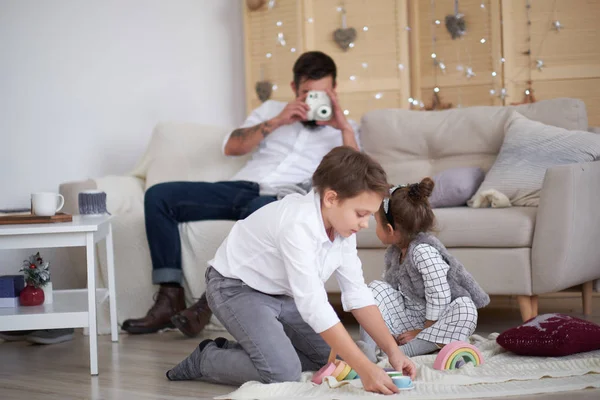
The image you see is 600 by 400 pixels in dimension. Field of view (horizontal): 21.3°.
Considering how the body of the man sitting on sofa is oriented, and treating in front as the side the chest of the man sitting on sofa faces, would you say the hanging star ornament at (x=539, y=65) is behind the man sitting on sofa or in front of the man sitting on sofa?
behind

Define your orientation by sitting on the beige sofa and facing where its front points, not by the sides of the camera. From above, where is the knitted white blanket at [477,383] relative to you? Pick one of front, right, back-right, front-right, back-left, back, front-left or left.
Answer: front

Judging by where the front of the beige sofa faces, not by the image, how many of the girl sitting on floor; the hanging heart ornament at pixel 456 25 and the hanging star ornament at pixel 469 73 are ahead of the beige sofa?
1

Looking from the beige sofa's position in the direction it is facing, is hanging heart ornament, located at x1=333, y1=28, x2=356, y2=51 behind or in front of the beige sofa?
behind

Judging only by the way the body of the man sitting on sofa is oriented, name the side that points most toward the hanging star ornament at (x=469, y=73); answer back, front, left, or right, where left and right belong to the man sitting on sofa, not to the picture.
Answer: back

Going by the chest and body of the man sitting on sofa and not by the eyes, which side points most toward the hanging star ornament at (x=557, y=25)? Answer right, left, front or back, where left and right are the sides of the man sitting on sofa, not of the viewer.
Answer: back

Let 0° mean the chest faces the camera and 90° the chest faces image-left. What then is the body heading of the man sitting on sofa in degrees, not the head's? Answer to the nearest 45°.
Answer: approximately 45°

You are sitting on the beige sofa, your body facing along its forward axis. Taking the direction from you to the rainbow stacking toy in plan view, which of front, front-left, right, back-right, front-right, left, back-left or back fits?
front

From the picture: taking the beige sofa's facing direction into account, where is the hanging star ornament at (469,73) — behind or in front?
behind

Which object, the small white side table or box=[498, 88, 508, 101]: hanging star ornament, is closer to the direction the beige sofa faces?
the small white side table
